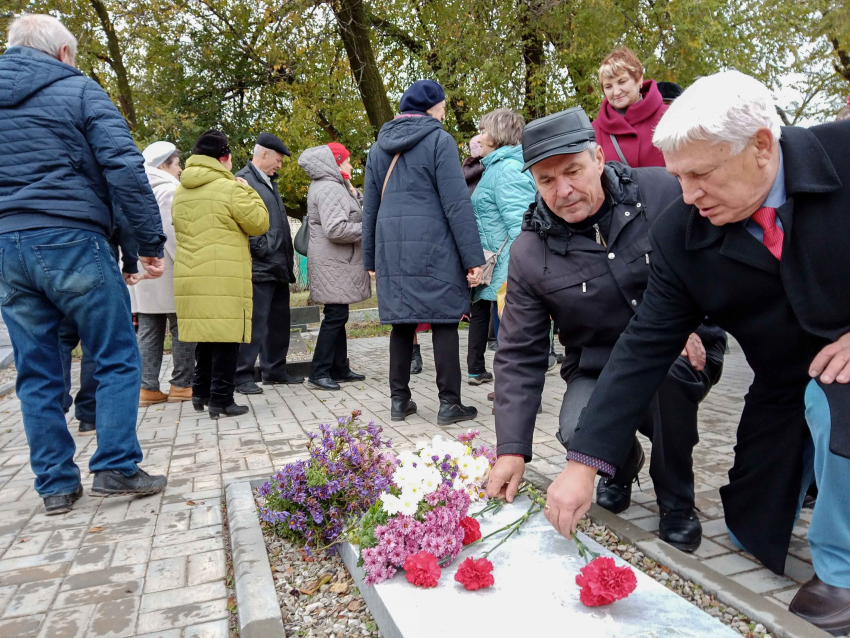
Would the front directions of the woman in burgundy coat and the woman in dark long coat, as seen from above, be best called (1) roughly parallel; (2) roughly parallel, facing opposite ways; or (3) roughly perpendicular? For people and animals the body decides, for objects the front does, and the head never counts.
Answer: roughly parallel, facing opposite ways

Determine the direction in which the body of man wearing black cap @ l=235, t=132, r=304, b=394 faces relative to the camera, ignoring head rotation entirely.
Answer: to the viewer's right

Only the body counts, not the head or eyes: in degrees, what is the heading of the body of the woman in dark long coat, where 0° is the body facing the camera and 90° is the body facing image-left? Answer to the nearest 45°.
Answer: approximately 225°

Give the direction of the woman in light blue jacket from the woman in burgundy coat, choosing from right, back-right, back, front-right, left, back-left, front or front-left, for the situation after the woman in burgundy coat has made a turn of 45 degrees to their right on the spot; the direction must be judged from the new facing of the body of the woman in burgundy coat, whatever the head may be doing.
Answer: front-right

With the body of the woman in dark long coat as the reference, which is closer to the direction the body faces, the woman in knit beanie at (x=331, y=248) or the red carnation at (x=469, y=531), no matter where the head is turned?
the woman in knit beanie

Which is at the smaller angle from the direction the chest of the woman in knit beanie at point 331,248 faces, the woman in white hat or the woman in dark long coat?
the woman in dark long coat

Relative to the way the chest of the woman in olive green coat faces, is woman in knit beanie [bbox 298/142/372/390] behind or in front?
in front

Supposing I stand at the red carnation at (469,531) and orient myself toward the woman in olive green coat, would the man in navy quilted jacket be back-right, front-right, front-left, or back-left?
front-left

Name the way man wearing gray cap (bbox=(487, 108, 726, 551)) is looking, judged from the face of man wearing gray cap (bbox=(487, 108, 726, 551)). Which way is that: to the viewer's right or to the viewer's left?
to the viewer's left

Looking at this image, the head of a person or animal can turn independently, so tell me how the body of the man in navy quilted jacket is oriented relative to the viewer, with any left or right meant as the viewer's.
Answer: facing away from the viewer and to the right of the viewer

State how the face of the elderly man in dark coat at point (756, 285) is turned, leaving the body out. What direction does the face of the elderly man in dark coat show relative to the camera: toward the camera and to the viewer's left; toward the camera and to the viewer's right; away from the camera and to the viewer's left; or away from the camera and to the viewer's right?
toward the camera and to the viewer's left

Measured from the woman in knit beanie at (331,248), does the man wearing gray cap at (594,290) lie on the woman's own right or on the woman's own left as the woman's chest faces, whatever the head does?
on the woman's own right
